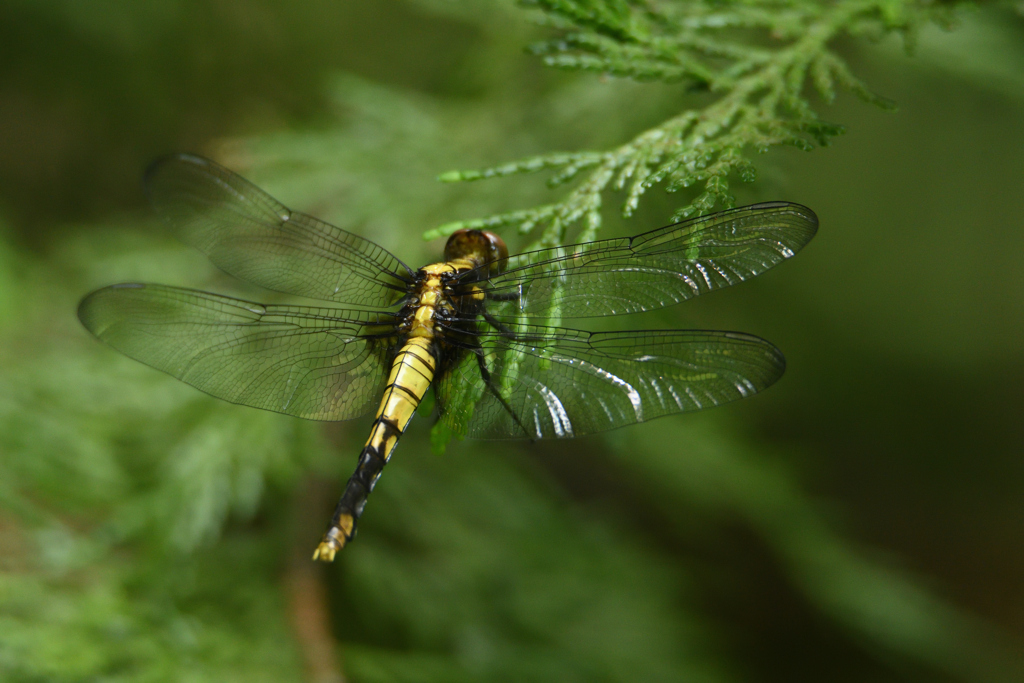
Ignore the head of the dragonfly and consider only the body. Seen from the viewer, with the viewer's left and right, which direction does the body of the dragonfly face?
facing away from the viewer and to the right of the viewer
